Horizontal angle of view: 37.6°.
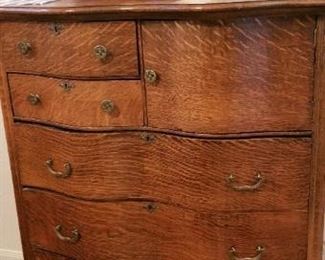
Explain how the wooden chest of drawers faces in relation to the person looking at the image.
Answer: facing the viewer
